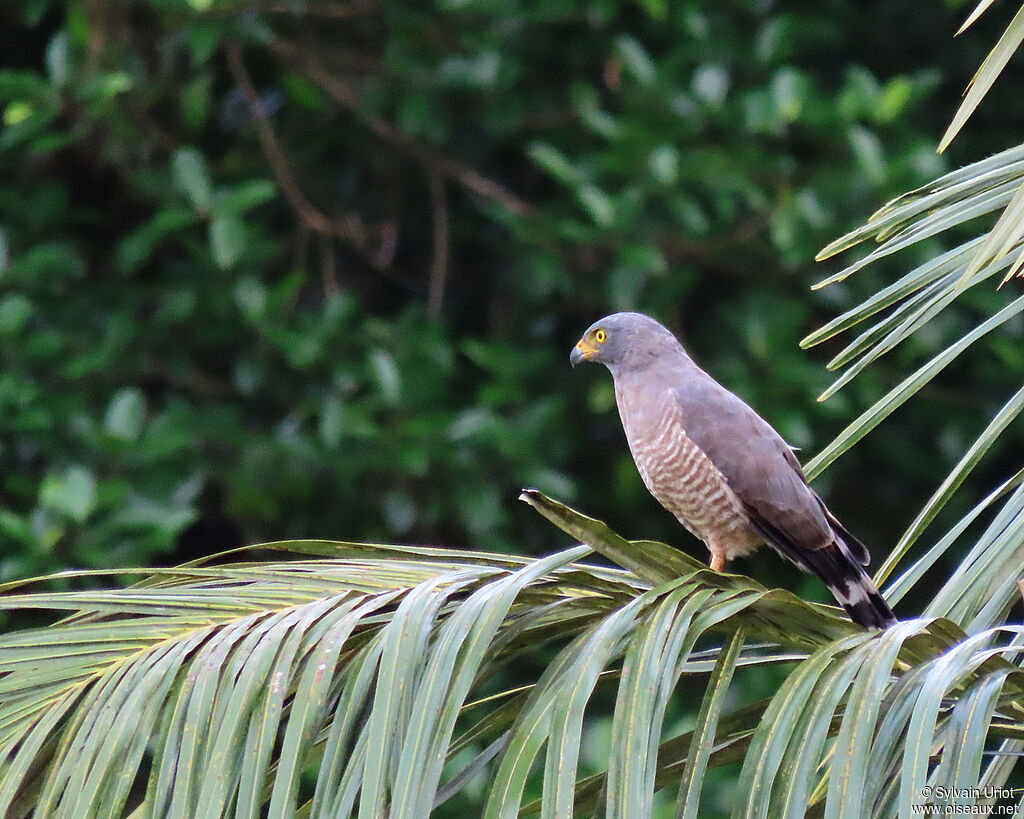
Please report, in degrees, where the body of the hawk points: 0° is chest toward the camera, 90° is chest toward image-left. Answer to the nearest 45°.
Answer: approximately 90°
